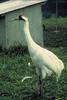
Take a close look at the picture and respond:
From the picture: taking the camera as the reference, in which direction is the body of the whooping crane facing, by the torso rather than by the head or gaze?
to the viewer's left
